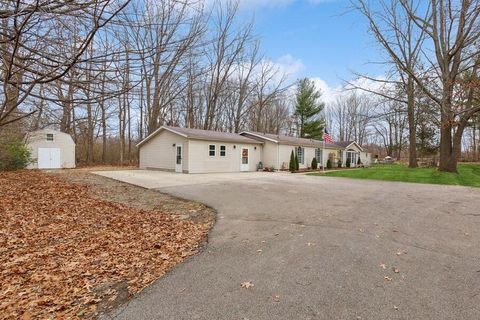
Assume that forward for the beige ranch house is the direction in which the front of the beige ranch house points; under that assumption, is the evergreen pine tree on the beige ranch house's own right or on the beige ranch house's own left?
on the beige ranch house's own left

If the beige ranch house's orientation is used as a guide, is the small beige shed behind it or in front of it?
behind

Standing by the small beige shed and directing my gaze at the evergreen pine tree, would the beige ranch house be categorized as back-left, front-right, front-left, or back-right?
front-right

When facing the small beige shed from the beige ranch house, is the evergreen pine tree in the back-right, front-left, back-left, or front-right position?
back-right

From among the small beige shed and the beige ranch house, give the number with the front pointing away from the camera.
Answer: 0

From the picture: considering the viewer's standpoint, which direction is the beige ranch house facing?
facing the viewer and to the right of the viewer

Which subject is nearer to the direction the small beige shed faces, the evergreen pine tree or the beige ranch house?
the beige ranch house

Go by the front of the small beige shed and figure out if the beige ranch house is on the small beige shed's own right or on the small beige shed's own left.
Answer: on the small beige shed's own left

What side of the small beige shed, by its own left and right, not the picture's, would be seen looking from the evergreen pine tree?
left

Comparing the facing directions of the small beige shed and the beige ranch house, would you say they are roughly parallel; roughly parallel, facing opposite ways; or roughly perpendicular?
roughly parallel

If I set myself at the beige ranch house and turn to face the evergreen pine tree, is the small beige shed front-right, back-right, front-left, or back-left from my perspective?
back-left

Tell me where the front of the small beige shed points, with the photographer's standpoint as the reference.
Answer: facing the viewer

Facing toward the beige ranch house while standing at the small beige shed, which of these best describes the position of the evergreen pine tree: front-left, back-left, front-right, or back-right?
front-left
